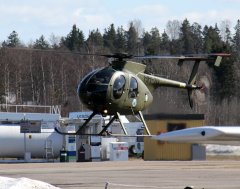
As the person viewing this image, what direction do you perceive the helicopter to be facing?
facing the viewer and to the left of the viewer
